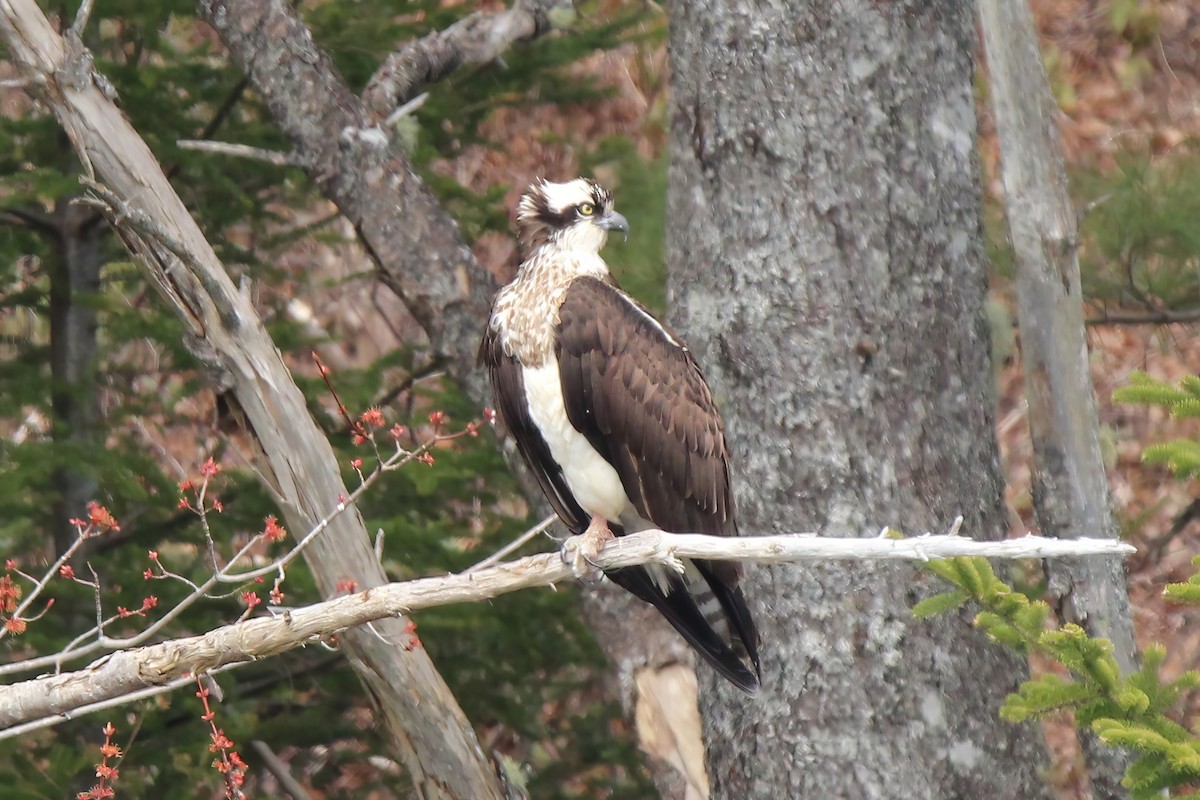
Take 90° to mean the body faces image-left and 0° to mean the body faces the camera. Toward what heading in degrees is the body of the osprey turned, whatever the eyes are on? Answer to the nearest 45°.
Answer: approximately 45°

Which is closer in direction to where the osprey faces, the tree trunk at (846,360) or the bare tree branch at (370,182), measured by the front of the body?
the bare tree branch

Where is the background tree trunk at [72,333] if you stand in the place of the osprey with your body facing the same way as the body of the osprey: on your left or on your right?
on your right

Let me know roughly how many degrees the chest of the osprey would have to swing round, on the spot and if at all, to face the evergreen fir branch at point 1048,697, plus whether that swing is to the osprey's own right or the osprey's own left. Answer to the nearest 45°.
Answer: approximately 90° to the osprey's own left
